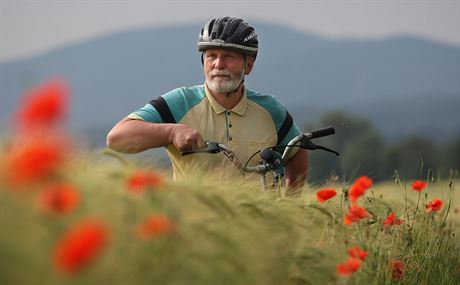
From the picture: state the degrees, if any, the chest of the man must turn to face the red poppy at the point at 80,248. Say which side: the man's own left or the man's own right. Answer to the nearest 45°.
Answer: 0° — they already face it

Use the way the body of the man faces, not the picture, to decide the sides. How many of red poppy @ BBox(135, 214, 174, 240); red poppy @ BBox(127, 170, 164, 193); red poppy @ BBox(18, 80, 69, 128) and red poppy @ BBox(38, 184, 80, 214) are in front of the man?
4

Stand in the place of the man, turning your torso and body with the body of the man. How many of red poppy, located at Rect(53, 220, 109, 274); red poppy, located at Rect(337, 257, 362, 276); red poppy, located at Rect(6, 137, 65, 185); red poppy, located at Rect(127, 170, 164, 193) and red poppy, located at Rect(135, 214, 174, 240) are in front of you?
5

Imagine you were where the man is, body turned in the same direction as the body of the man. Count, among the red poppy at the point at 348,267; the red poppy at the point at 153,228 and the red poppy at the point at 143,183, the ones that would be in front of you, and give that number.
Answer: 3

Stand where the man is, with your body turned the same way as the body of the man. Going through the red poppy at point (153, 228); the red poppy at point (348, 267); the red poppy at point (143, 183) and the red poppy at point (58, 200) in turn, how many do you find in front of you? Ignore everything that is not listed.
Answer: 4

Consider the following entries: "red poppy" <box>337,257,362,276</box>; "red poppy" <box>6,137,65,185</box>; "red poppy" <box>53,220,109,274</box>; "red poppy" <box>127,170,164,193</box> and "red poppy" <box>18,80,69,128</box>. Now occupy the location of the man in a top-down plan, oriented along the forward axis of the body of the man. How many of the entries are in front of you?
5

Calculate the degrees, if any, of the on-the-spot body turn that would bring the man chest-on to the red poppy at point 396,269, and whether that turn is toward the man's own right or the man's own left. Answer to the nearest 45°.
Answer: approximately 45° to the man's own left

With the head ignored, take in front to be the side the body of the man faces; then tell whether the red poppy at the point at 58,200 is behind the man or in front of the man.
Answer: in front

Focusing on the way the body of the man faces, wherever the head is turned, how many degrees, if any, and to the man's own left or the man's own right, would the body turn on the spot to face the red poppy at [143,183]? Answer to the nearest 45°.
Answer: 0° — they already face it

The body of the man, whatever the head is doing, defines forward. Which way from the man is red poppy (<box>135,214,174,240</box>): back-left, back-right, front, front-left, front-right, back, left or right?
front

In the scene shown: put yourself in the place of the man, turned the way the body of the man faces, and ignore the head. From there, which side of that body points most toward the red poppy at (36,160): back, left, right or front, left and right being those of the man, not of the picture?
front

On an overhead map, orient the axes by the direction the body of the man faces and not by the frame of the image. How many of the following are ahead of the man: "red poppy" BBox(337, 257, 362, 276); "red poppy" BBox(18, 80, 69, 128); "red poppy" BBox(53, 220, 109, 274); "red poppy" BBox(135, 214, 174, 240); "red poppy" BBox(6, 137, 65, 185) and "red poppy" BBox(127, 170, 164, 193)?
6

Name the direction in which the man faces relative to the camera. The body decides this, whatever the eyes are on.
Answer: toward the camera
